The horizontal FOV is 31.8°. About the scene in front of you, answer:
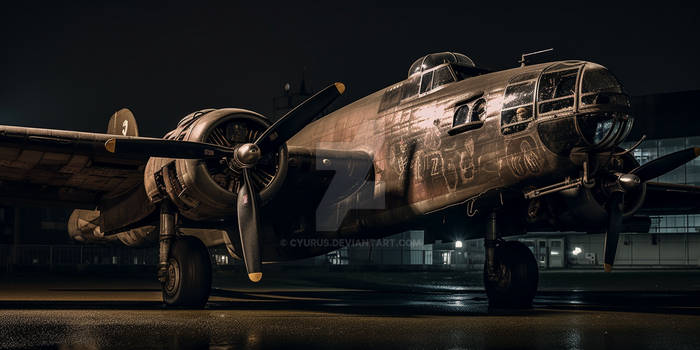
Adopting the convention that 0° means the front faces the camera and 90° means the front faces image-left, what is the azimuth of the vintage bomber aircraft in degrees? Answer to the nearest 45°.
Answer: approximately 315°
